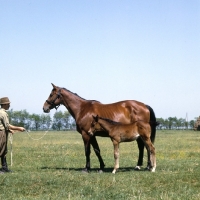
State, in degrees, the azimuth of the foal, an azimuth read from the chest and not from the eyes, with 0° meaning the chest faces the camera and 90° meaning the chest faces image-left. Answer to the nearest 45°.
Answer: approximately 90°

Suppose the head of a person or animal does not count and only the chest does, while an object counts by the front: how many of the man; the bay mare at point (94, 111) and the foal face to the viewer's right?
1

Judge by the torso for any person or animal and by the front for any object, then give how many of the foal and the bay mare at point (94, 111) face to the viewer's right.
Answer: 0

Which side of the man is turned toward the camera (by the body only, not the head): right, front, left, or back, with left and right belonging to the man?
right

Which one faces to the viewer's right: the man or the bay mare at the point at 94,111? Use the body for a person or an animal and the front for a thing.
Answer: the man

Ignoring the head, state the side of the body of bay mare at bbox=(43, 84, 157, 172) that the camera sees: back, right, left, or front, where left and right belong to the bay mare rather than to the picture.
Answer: left

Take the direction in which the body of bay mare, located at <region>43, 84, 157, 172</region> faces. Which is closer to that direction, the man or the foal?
the man

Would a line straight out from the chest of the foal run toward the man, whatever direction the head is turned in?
yes

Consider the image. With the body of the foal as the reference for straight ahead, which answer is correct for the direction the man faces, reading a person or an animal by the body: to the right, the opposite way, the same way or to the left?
the opposite way

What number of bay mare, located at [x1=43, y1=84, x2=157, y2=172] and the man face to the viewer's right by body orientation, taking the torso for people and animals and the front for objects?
1

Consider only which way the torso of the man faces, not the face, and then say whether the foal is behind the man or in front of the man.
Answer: in front

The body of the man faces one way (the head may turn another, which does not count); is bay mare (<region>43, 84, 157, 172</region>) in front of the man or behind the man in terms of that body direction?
in front

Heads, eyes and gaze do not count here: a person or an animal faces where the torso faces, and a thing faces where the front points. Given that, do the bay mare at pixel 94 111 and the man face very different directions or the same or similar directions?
very different directions
